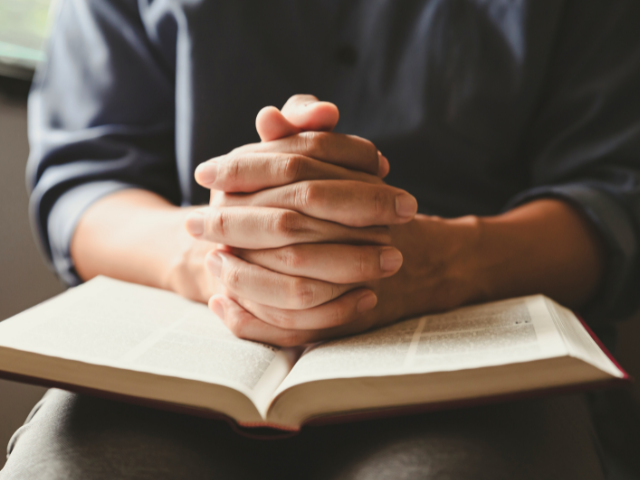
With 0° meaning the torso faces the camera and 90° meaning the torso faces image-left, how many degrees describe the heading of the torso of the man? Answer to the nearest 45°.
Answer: approximately 0°
